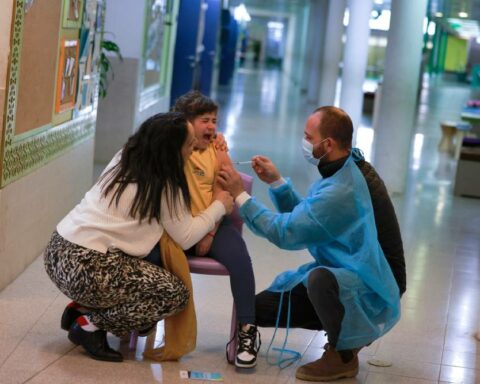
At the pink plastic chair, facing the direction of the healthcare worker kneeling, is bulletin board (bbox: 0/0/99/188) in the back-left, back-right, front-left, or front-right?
back-left

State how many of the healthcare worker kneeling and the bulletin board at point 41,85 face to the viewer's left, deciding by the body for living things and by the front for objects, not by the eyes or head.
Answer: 1

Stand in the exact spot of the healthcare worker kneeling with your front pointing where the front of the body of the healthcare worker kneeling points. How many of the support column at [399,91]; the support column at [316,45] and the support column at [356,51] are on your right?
3

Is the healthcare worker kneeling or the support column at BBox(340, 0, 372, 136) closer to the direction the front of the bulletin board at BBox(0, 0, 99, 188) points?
the healthcare worker kneeling

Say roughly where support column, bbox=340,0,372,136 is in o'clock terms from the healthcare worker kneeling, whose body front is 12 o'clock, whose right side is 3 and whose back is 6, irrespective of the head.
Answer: The support column is roughly at 3 o'clock from the healthcare worker kneeling.

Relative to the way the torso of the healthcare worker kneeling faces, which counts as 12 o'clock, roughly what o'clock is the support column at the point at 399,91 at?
The support column is roughly at 3 o'clock from the healthcare worker kneeling.

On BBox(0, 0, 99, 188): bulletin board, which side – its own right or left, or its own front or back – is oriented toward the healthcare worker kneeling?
front

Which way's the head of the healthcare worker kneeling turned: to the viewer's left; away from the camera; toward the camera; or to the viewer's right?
to the viewer's left

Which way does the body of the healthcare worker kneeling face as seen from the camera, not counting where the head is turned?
to the viewer's left

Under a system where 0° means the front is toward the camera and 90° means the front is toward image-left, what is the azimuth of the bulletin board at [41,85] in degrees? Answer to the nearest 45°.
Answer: approximately 315°

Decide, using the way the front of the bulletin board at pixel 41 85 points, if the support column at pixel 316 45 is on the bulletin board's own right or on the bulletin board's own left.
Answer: on the bulletin board's own left

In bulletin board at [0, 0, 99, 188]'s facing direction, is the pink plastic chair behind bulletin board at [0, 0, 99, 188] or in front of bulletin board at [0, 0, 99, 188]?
in front

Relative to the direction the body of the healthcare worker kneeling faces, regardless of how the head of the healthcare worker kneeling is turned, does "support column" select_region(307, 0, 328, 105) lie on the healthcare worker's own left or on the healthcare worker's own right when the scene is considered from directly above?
on the healthcare worker's own right

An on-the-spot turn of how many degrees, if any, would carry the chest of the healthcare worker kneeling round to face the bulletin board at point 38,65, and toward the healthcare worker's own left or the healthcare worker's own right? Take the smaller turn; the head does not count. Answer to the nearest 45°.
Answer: approximately 45° to the healthcare worker's own right

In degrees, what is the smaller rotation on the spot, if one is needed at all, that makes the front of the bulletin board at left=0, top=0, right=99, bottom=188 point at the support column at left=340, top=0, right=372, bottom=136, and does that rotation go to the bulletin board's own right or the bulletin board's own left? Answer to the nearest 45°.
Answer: approximately 90° to the bulletin board's own left
